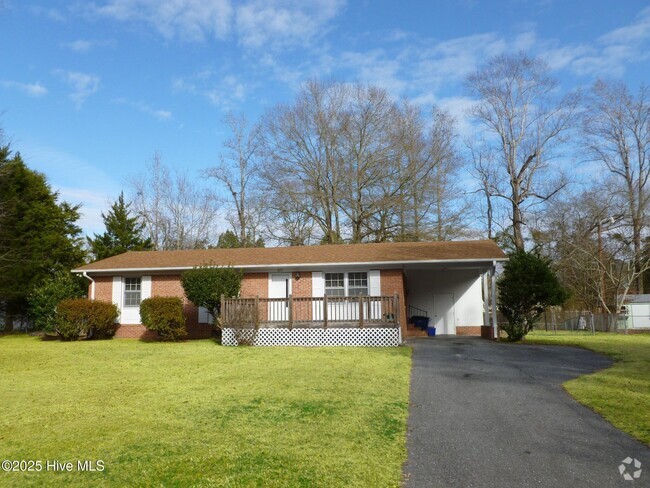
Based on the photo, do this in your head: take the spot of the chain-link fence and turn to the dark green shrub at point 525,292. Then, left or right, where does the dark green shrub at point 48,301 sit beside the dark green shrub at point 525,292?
right

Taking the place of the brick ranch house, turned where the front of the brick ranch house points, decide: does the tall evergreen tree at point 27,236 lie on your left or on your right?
on your right

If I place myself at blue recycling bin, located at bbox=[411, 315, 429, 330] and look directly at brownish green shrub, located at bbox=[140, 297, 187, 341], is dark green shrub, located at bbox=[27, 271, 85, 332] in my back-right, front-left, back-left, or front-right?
front-right

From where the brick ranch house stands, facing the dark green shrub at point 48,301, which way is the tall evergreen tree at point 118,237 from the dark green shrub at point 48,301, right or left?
right

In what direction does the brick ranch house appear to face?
toward the camera

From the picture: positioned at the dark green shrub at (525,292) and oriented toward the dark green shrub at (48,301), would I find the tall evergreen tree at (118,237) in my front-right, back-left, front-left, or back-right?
front-right

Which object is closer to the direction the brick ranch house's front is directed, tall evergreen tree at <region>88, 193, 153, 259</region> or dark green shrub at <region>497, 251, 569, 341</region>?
the dark green shrub

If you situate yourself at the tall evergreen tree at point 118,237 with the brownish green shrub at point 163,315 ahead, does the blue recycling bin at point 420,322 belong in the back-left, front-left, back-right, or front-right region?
front-left

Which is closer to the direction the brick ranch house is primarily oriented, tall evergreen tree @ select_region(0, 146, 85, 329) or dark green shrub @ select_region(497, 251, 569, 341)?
the dark green shrub

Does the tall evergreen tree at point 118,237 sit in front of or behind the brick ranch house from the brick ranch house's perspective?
behind

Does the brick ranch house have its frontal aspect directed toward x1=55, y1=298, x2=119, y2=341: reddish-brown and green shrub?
no

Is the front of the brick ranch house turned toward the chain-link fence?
no

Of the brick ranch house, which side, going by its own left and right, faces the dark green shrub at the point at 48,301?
right

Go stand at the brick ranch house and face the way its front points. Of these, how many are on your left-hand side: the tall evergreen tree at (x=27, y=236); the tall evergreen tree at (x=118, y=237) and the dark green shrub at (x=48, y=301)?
0
